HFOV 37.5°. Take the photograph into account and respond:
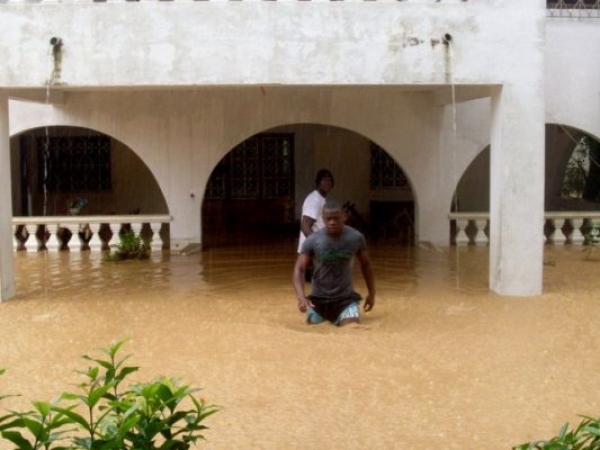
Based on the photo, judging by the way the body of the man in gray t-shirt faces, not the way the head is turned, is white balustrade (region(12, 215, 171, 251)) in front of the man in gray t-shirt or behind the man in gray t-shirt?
behind

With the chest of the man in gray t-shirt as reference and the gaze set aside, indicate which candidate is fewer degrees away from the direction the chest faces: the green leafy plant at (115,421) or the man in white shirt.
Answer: the green leafy plant

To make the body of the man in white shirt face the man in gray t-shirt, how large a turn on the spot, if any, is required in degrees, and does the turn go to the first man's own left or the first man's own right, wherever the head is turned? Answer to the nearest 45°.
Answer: approximately 45° to the first man's own right

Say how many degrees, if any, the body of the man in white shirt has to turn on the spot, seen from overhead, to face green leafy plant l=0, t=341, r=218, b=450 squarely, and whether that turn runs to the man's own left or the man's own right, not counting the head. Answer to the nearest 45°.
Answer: approximately 45° to the man's own right

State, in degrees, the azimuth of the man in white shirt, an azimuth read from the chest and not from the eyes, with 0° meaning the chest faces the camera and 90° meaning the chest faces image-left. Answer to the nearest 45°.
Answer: approximately 315°

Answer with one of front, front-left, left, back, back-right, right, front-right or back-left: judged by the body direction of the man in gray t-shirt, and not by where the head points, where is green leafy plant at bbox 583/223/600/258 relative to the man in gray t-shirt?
back-left

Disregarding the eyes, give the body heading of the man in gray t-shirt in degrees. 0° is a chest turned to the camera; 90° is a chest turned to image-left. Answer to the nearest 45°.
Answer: approximately 0°
